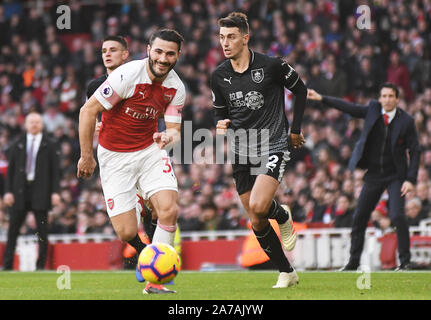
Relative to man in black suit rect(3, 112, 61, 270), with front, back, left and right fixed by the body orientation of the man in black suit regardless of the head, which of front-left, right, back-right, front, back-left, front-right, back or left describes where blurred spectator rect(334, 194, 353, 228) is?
left

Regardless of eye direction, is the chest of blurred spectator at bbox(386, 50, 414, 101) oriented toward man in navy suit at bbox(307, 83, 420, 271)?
yes

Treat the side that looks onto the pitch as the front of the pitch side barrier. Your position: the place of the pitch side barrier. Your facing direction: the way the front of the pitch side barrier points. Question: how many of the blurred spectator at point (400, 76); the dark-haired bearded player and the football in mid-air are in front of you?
2

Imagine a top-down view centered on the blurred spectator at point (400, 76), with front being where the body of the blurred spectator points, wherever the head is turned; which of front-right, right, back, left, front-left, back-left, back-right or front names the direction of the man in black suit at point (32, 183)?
front-right
